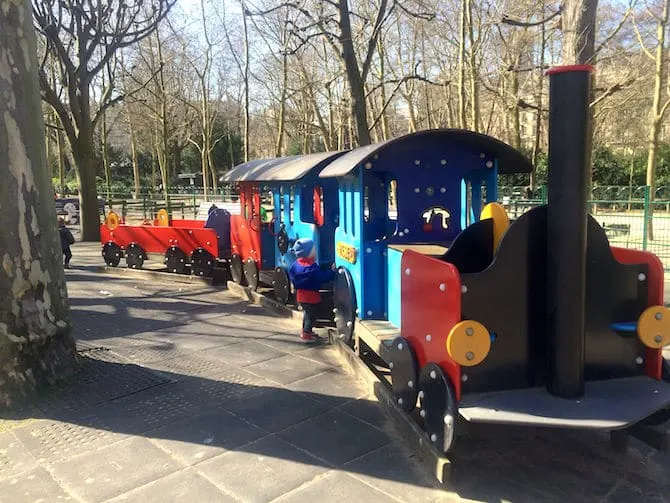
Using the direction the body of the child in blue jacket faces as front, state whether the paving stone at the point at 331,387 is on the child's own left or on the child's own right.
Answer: on the child's own right

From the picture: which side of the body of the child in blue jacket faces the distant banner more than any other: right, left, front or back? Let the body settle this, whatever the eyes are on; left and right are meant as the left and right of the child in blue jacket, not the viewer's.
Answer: left

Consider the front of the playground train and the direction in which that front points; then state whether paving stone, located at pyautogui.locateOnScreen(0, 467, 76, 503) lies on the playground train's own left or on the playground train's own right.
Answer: on the playground train's own right

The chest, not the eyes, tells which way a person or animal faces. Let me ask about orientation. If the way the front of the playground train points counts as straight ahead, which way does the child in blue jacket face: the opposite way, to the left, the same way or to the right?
to the left

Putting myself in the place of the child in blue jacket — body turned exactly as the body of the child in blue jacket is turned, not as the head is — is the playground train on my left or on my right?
on my right

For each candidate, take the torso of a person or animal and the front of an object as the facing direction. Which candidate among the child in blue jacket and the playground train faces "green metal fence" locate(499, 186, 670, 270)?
the child in blue jacket

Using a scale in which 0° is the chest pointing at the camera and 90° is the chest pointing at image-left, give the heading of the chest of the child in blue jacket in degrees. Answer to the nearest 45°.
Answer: approximately 225°

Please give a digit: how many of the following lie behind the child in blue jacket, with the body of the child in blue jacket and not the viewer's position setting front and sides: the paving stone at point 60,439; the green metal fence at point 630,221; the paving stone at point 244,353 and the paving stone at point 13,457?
3

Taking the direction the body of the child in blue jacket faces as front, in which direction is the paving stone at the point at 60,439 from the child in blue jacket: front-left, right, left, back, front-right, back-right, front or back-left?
back
